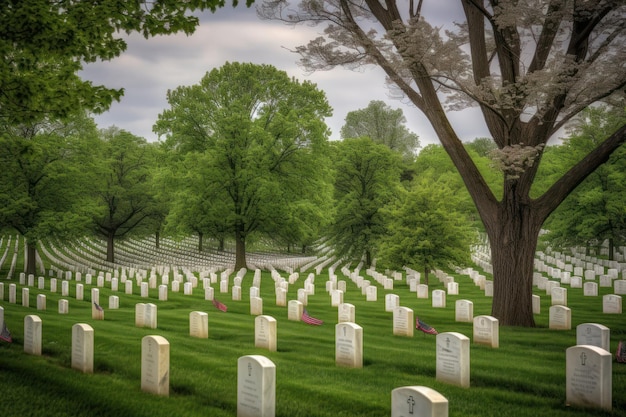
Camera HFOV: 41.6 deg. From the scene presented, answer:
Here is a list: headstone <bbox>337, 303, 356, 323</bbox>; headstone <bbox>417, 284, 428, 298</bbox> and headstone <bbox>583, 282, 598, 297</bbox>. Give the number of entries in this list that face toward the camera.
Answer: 3

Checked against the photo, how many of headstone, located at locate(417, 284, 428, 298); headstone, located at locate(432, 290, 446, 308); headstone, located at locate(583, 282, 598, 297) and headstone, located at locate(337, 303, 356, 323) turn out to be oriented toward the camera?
4

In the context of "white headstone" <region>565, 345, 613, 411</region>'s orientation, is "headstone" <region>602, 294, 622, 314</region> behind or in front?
behind

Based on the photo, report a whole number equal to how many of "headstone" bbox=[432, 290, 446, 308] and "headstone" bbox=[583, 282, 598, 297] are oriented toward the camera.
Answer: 2

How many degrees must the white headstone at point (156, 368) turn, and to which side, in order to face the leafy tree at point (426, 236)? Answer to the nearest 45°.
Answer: approximately 180°

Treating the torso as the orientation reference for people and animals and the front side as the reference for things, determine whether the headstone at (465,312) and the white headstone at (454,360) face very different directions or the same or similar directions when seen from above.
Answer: same or similar directions

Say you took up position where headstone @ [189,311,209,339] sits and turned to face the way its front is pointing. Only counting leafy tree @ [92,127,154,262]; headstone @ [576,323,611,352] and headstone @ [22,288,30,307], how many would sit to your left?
1

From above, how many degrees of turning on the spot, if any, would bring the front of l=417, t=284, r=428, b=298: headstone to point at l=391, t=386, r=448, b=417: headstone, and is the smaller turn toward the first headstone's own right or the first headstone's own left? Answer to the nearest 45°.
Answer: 0° — it already faces it

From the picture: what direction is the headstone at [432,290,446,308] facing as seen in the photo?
toward the camera

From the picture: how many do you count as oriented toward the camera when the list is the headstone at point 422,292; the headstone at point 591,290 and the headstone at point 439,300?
3

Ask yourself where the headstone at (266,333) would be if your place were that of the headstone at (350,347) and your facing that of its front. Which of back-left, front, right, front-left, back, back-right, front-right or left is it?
right

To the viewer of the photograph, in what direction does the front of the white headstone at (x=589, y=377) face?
facing the viewer and to the left of the viewer

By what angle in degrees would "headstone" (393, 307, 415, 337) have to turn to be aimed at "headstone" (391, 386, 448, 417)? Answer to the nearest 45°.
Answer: approximately 45° to its left

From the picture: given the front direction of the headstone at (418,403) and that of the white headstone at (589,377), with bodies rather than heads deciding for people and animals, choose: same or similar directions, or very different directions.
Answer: same or similar directions

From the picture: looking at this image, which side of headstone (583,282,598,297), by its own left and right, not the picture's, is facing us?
front

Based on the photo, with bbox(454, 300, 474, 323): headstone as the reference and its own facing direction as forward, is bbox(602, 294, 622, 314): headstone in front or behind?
behind

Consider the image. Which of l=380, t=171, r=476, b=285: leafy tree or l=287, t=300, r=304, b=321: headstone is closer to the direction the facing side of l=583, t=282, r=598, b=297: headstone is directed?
the headstone
